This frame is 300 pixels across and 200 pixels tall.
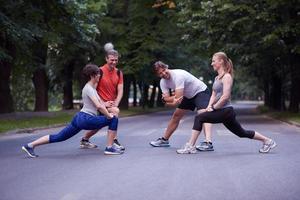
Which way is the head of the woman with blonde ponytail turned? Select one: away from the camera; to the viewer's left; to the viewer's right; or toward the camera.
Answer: to the viewer's left

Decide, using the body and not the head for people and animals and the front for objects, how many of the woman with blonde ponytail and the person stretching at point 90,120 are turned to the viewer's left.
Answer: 1

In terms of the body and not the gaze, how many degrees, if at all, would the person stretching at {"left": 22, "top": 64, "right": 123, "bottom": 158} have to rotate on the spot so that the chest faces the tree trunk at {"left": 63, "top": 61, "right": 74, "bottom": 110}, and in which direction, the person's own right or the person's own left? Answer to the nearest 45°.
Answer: approximately 90° to the person's own left

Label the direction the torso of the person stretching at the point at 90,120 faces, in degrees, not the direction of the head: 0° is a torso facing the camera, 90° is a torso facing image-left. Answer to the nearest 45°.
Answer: approximately 270°

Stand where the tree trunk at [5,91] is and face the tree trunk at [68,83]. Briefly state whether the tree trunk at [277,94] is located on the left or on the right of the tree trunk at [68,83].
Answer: right

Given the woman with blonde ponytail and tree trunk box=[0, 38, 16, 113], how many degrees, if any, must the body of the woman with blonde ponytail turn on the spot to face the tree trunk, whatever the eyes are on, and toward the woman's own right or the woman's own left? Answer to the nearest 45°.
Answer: approximately 45° to the woman's own right

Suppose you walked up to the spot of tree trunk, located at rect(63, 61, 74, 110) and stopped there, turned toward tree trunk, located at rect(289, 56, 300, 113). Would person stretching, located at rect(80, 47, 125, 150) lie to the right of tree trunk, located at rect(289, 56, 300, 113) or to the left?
right

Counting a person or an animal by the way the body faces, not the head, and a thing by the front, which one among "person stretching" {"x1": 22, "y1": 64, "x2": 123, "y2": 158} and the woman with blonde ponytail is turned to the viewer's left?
the woman with blonde ponytail

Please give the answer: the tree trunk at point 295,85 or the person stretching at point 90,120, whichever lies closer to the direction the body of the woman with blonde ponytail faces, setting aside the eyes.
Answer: the person stretching

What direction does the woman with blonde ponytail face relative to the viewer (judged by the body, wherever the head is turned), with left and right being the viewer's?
facing to the left of the viewer
